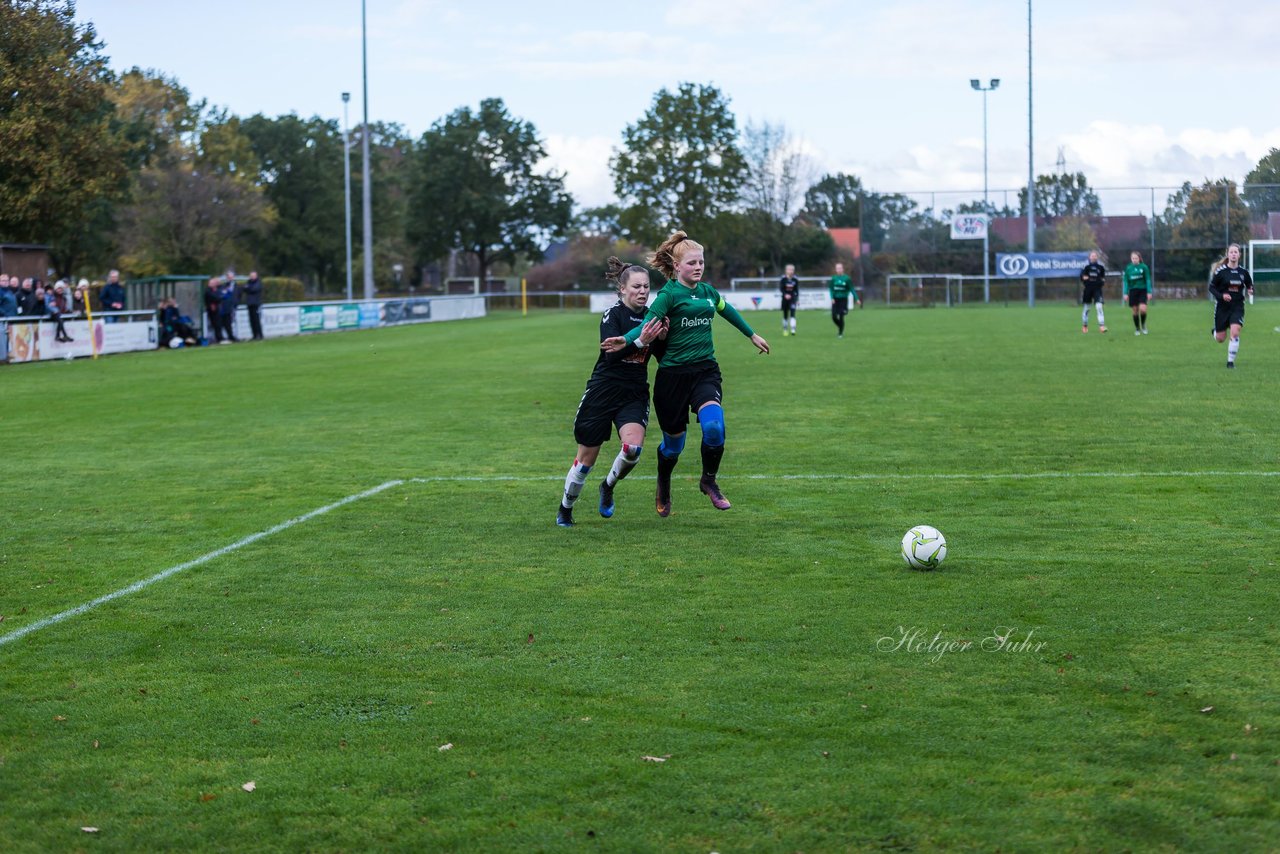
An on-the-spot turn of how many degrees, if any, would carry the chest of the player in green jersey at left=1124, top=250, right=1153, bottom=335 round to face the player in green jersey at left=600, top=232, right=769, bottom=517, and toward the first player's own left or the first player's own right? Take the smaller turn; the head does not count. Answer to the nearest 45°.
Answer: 0° — they already face them

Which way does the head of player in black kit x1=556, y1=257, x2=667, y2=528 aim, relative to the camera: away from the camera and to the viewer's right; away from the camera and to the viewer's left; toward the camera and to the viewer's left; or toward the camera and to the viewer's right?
toward the camera and to the viewer's right

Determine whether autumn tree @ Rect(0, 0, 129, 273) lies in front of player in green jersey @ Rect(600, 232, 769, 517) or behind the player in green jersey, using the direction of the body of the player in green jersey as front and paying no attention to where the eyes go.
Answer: behind

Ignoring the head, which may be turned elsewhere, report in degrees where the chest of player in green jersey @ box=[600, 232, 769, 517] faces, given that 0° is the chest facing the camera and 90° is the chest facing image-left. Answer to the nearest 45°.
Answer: approximately 315°

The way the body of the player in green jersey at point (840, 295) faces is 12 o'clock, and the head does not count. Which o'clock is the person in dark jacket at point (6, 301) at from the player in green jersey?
The person in dark jacket is roughly at 2 o'clock from the player in green jersey.

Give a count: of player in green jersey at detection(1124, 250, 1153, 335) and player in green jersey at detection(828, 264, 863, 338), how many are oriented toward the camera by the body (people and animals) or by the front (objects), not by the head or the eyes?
2

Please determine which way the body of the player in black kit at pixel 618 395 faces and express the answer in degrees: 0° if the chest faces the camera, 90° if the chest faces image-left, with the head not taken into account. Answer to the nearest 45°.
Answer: approximately 315°

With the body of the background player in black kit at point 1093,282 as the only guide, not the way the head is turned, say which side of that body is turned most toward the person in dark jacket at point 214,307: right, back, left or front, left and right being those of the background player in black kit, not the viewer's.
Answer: right

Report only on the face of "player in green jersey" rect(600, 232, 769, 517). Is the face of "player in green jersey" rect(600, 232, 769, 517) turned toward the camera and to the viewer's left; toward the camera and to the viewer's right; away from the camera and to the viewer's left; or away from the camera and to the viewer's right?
toward the camera and to the viewer's right

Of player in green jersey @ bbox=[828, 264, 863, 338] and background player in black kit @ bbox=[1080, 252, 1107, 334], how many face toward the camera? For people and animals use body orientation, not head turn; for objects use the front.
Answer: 2

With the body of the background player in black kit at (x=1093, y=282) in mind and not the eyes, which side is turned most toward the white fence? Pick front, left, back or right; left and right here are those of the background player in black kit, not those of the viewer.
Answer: right

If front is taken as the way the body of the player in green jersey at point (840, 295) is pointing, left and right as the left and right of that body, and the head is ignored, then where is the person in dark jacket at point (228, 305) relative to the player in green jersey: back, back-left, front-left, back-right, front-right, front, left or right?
right
